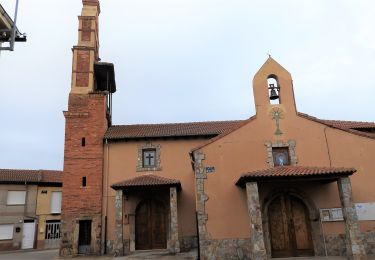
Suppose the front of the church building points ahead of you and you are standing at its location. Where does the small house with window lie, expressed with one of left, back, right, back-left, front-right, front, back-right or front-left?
back-right

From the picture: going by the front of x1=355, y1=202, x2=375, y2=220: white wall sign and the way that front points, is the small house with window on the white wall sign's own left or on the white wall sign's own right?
on the white wall sign's own right

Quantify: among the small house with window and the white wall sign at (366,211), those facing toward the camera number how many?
2

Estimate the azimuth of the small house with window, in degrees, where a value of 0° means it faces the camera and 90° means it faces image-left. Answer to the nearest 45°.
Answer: approximately 0°

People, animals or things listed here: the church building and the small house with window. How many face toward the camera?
2

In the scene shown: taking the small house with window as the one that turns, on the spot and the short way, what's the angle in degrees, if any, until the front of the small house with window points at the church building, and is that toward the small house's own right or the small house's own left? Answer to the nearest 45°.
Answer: approximately 45° to the small house's own left

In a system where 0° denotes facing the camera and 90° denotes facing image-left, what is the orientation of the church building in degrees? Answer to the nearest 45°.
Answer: approximately 0°
